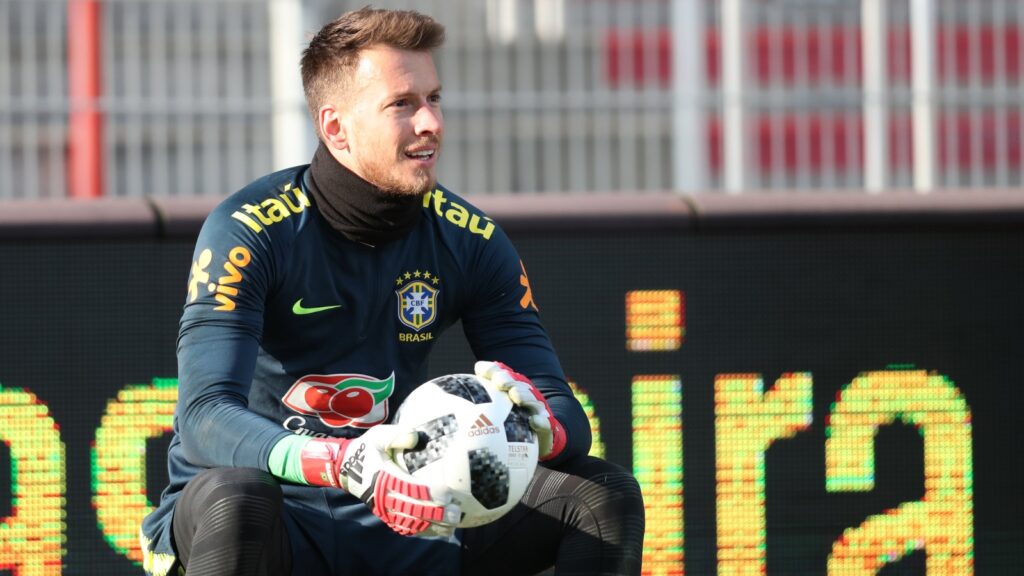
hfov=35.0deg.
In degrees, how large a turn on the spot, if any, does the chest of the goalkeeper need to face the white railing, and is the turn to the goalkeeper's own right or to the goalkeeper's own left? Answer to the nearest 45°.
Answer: approximately 135° to the goalkeeper's own left

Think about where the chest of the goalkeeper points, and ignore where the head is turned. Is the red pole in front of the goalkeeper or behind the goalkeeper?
behind

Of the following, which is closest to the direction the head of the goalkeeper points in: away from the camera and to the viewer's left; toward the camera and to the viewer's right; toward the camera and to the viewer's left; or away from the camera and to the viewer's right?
toward the camera and to the viewer's right

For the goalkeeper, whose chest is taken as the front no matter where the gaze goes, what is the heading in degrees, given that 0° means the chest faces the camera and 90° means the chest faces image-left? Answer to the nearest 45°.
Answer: approximately 315°
